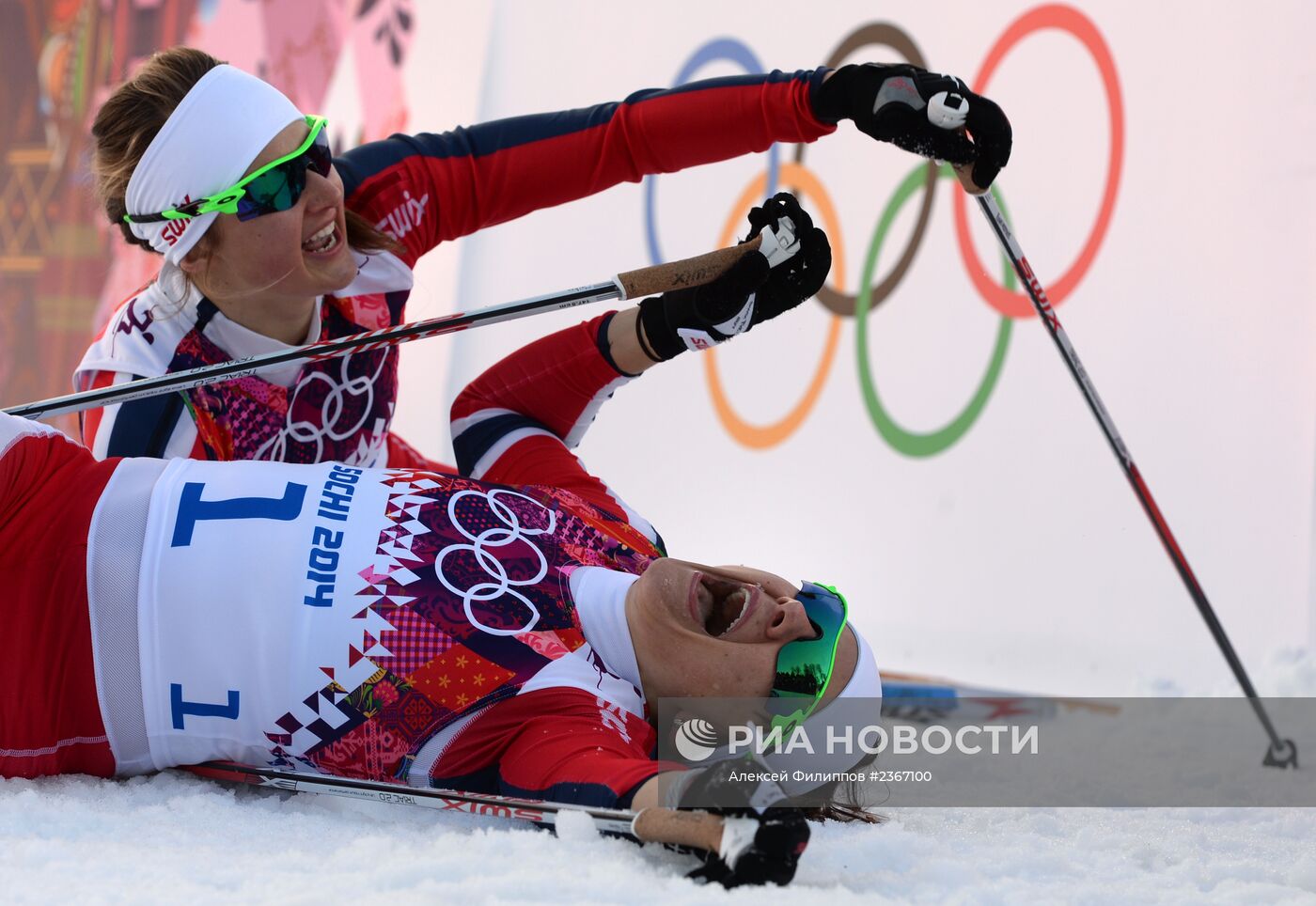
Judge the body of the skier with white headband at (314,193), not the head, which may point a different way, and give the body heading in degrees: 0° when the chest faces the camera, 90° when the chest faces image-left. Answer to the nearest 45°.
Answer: approximately 315°
